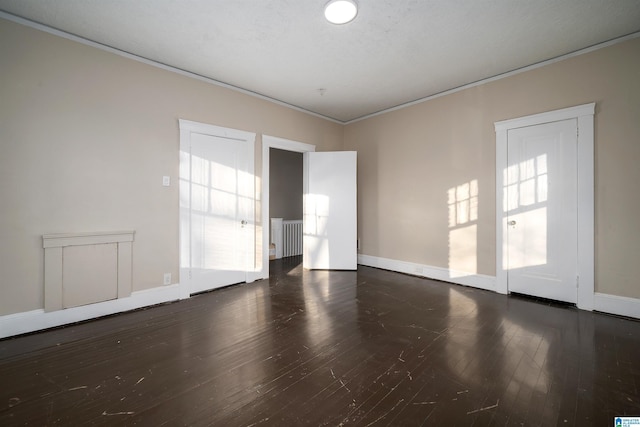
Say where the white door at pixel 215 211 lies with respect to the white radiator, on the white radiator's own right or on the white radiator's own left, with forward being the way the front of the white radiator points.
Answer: on the white radiator's own right

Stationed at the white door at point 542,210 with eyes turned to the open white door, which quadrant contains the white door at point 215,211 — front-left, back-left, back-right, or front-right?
front-left

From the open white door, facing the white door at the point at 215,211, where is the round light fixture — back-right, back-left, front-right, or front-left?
front-left

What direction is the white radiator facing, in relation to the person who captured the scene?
facing the viewer and to the right of the viewer

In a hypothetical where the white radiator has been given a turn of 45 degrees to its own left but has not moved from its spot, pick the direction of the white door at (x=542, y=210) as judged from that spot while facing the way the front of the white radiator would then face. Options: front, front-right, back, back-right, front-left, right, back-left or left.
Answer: front-right

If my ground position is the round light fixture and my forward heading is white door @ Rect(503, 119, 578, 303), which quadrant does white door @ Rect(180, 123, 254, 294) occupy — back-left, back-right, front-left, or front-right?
back-left

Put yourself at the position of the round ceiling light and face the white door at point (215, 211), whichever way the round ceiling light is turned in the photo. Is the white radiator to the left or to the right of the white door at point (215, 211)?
right

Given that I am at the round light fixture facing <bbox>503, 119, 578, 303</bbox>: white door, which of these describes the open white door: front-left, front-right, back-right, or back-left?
front-left

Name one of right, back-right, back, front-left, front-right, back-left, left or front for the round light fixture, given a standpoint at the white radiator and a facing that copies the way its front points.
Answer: front-right

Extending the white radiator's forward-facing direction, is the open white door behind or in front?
in front
